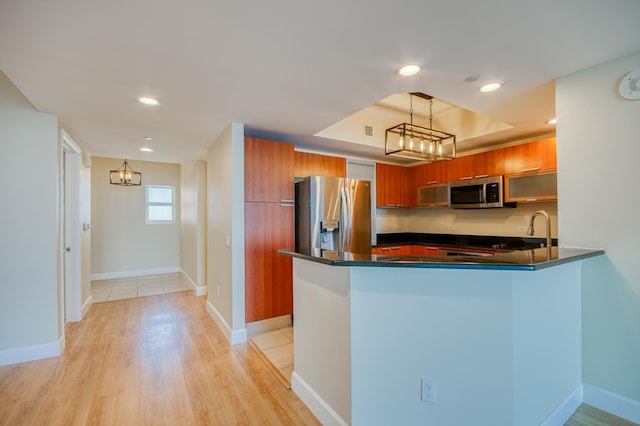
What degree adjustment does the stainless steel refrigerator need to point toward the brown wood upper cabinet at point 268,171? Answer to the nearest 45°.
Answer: approximately 135° to its right

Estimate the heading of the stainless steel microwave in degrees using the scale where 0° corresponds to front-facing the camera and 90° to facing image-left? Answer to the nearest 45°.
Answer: approximately 45°

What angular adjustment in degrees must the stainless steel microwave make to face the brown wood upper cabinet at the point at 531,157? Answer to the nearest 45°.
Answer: approximately 135° to its left

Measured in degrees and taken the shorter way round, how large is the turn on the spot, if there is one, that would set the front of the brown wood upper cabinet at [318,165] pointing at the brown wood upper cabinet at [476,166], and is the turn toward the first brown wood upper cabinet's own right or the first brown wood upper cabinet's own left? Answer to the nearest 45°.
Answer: approximately 45° to the first brown wood upper cabinet's own left

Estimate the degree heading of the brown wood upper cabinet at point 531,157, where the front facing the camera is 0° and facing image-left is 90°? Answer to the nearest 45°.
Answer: approximately 45°

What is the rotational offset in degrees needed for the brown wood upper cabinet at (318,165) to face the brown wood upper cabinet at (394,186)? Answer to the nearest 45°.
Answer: approximately 90° to its left
